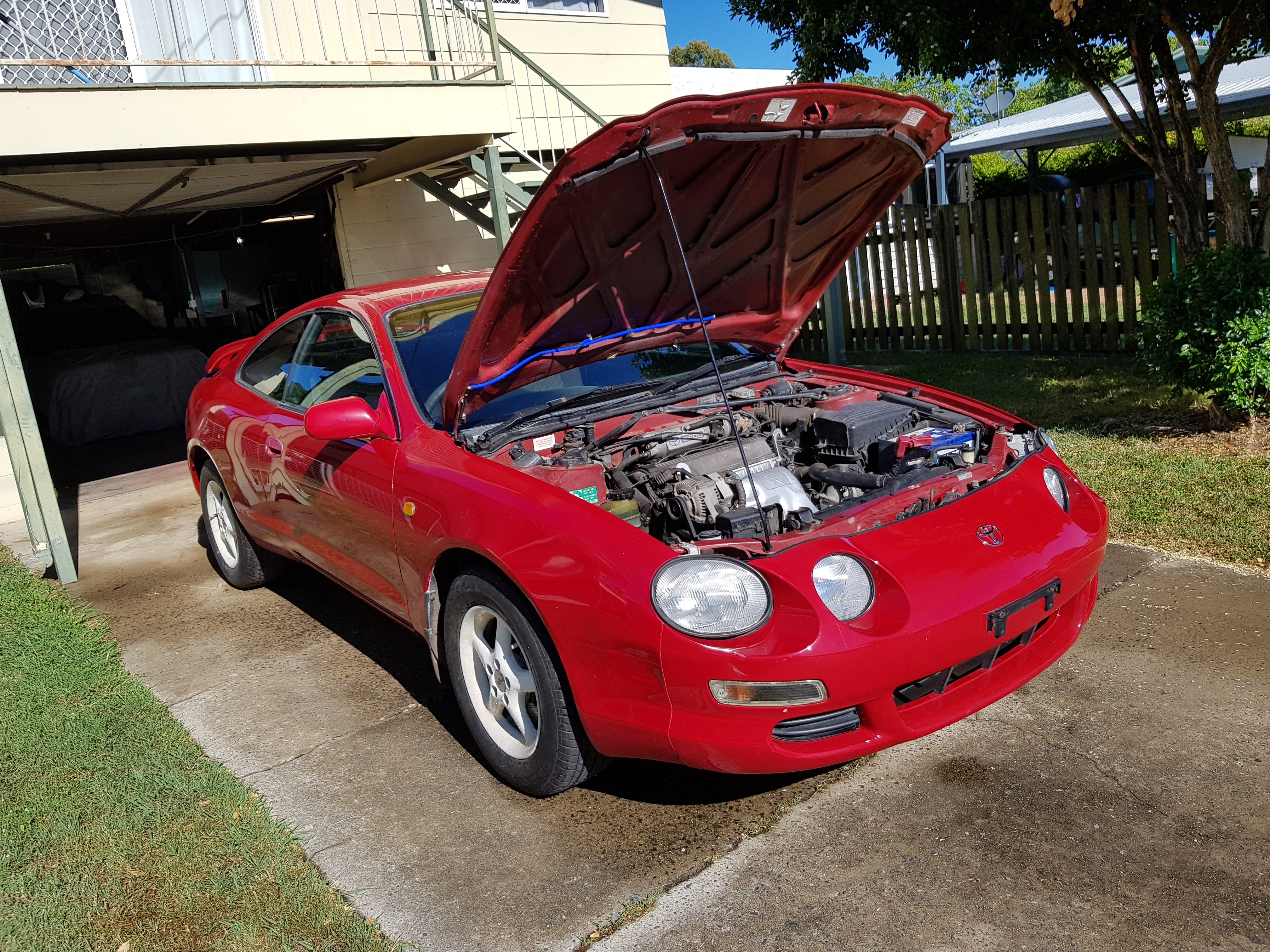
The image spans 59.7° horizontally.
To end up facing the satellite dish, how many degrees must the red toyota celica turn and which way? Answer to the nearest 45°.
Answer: approximately 135° to its left

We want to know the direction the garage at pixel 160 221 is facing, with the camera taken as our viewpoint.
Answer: facing the viewer and to the right of the viewer

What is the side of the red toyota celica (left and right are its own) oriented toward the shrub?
left

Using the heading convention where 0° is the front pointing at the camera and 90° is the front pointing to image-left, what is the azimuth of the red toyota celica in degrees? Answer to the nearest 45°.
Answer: approximately 315°

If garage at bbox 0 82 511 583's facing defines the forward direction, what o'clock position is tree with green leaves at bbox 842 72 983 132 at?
The tree with green leaves is roughly at 9 o'clock from the garage.

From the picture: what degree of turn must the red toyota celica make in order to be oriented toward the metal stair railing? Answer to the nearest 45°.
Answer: approximately 135° to its left

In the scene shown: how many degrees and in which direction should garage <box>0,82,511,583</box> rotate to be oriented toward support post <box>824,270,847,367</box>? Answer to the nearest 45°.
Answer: approximately 45° to its left

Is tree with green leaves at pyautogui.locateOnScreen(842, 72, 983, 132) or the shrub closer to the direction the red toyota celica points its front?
the shrub

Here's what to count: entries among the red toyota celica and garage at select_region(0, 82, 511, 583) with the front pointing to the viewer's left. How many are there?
0

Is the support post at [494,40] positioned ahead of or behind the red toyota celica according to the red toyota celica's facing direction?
behind
